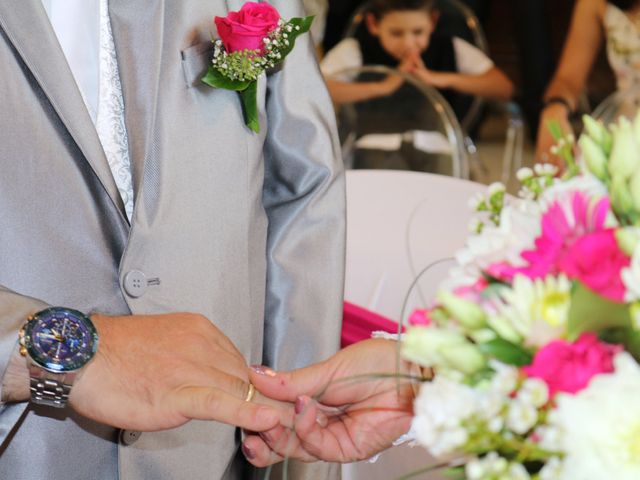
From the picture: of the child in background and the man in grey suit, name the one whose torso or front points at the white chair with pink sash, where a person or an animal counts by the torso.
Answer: the child in background

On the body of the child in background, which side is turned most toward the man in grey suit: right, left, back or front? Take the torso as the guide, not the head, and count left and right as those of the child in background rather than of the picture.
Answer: front

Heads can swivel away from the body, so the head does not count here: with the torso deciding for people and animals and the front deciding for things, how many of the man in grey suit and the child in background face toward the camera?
2

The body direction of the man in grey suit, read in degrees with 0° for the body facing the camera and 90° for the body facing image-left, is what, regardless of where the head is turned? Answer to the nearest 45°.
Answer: approximately 0°

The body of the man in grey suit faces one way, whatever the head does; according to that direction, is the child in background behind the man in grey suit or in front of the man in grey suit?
behind

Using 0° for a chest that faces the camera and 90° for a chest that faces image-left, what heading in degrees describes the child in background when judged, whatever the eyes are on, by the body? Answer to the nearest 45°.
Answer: approximately 0°

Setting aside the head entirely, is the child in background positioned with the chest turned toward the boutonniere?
yes

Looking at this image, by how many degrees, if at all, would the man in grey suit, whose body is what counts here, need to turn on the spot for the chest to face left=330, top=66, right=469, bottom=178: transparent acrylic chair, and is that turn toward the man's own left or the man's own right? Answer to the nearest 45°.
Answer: approximately 135° to the man's own left
